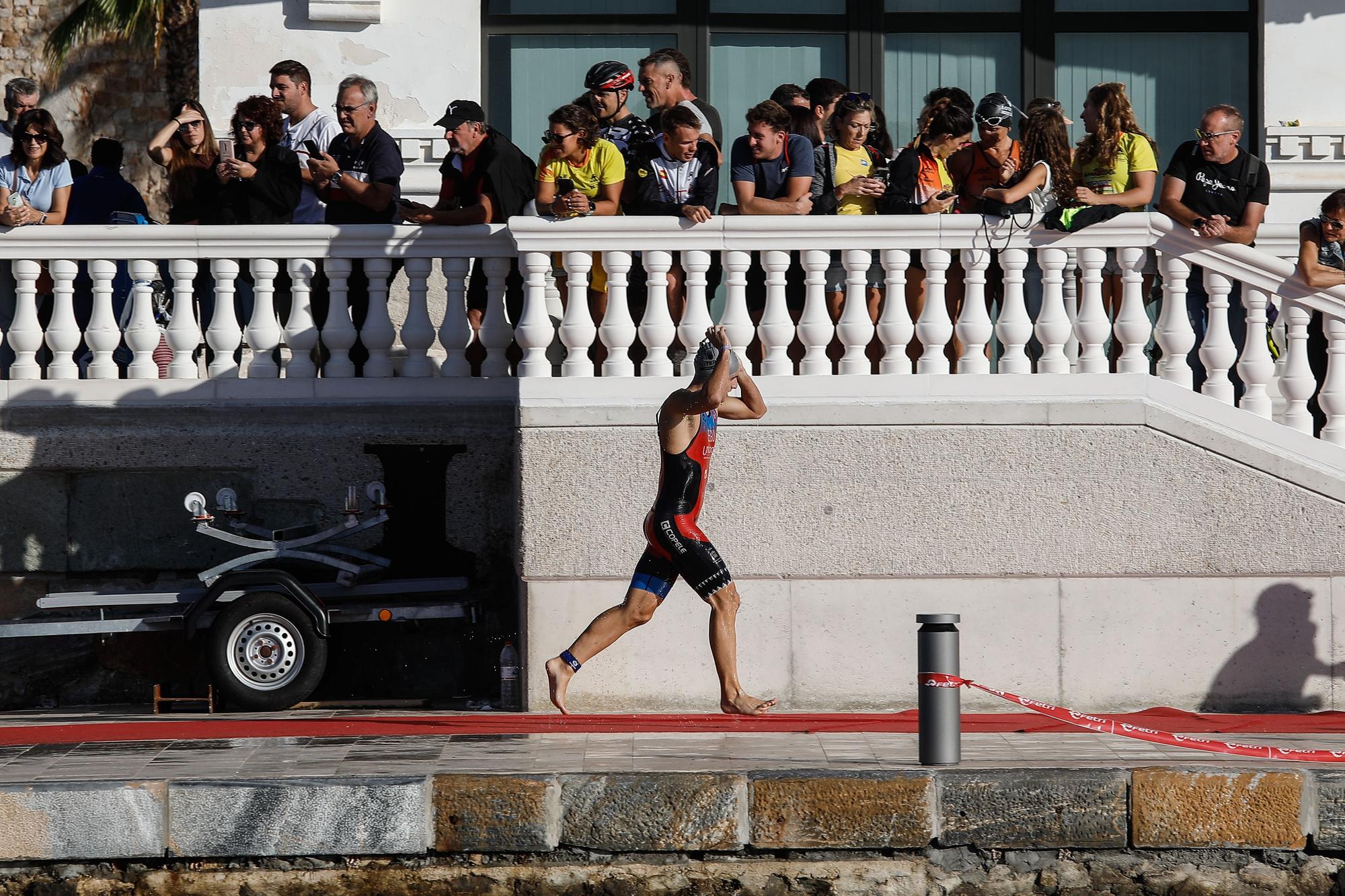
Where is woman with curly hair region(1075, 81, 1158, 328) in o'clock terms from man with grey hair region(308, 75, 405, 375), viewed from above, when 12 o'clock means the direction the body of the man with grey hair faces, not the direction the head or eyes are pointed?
The woman with curly hair is roughly at 8 o'clock from the man with grey hair.

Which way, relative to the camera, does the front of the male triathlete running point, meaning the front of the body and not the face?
to the viewer's right

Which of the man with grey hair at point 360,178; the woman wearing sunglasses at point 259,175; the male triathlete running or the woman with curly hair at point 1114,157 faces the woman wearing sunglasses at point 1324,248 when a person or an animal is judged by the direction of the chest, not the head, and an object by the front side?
the male triathlete running

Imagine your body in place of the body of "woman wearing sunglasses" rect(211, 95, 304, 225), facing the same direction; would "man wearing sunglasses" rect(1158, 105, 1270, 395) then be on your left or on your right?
on your left

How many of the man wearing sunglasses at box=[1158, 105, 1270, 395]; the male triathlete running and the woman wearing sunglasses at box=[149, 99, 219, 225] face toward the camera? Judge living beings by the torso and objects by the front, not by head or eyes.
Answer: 2

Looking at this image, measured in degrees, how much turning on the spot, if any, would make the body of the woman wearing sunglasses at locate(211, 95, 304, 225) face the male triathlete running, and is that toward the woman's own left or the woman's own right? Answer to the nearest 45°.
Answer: approximately 90° to the woman's own left

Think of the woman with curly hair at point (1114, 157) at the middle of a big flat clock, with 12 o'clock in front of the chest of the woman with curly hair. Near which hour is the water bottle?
The water bottle is roughly at 1 o'clock from the woman with curly hair.

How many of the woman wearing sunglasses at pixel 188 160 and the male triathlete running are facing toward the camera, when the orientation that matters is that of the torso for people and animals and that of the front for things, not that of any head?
1
